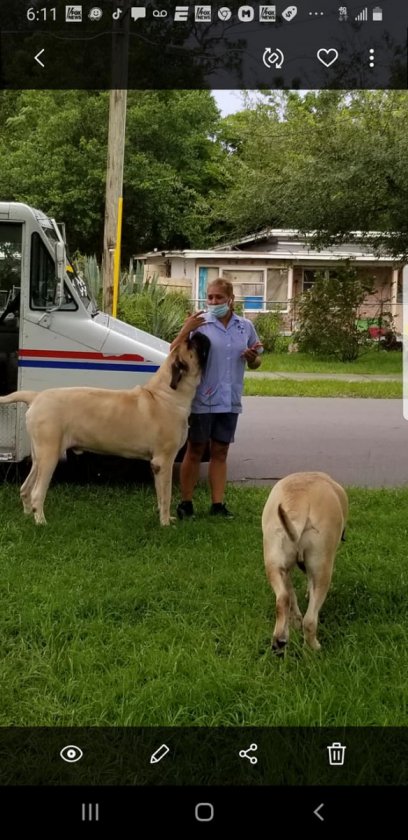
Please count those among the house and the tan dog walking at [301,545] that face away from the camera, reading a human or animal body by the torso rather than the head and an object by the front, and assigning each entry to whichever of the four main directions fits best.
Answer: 1

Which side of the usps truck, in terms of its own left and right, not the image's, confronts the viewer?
right

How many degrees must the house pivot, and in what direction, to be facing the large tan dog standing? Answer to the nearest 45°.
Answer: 0° — it already faces it

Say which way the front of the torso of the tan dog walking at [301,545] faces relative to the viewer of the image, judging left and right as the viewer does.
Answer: facing away from the viewer

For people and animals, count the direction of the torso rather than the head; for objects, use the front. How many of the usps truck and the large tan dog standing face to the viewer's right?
2

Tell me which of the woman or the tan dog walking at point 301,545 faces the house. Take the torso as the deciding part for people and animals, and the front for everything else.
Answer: the tan dog walking

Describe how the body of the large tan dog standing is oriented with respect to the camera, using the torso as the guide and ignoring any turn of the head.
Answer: to the viewer's right

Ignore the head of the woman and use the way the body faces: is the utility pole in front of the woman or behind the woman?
behind

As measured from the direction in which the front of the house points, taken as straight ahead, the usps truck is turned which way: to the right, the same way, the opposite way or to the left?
to the left

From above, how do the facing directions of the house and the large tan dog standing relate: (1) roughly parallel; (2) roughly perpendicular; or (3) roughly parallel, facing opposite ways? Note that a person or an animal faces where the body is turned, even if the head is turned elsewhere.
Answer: roughly perpendicular
